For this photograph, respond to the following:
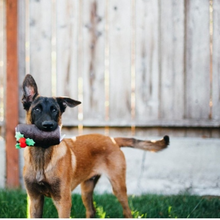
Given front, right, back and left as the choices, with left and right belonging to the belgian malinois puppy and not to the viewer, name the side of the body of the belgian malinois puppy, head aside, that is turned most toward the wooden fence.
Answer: back

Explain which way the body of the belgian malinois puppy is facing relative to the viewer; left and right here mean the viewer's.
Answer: facing the viewer and to the left of the viewer

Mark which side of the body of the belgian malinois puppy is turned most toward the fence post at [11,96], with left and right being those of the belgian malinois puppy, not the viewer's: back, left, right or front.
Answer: right
